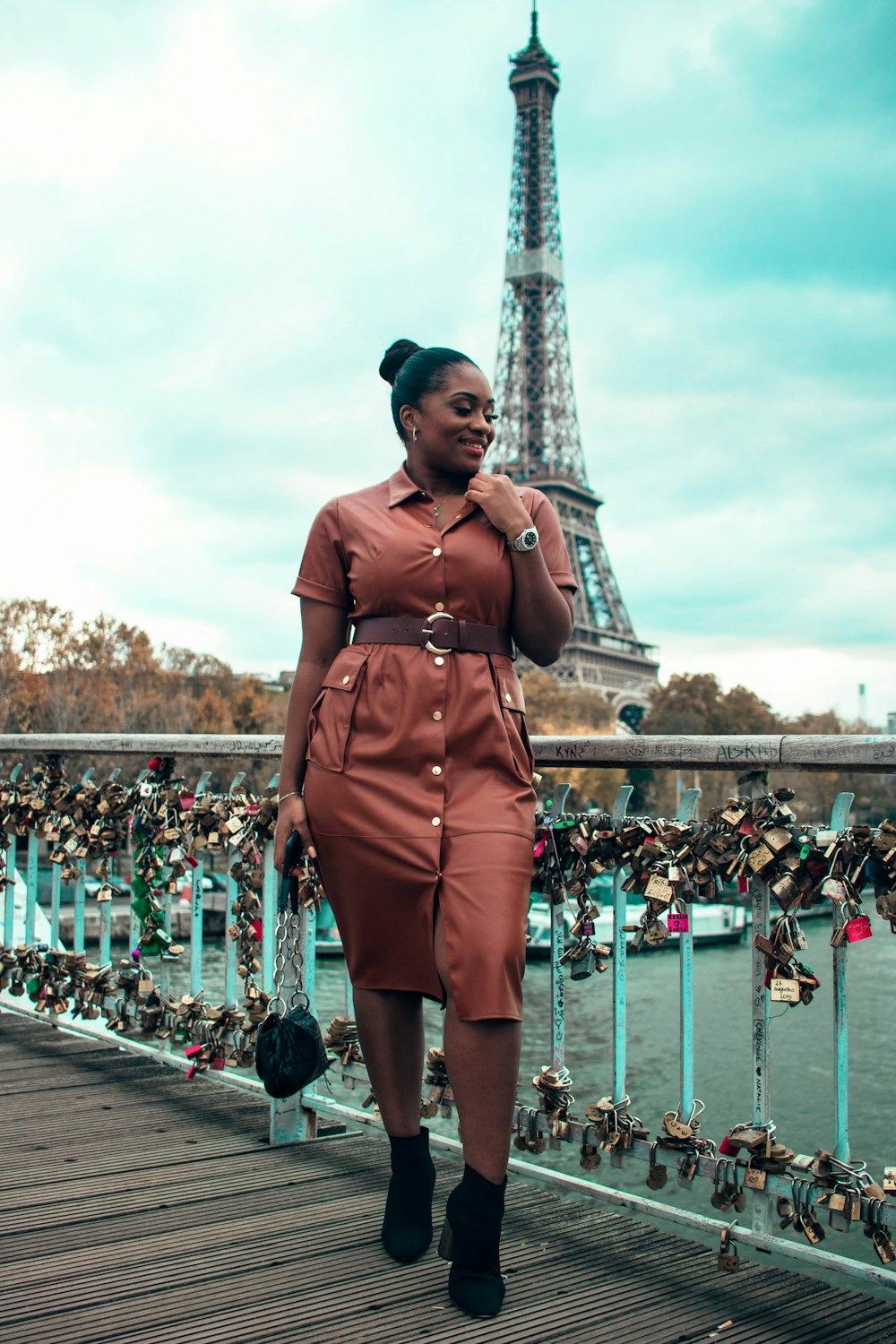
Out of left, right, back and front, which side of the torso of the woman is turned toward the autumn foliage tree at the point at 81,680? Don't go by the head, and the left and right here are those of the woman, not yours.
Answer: back

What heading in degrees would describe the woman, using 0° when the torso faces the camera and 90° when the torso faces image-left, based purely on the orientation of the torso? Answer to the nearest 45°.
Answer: approximately 0°

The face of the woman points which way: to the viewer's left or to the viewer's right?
to the viewer's right
